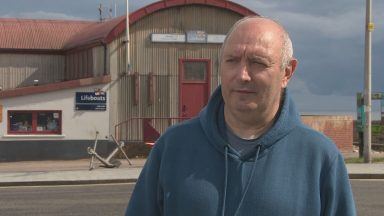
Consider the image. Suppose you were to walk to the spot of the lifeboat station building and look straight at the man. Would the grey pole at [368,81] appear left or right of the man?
left

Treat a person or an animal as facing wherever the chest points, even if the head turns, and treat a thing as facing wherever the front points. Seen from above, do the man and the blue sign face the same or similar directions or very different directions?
same or similar directions

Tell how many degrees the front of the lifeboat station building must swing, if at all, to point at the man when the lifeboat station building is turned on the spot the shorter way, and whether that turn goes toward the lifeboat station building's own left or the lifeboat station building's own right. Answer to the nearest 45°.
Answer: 0° — it already faces them

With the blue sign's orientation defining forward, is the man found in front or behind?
in front

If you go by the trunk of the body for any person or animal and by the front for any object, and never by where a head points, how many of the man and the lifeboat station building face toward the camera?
2

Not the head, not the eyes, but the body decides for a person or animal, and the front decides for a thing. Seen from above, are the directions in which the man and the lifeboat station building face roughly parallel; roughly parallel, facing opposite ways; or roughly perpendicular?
roughly parallel

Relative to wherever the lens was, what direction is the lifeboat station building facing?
facing the viewer

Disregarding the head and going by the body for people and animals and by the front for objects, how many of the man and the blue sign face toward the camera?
2

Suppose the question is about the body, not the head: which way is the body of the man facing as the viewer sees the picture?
toward the camera

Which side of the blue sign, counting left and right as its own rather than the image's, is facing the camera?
front

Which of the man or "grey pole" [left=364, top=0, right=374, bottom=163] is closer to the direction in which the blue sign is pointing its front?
the man

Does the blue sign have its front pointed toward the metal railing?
no

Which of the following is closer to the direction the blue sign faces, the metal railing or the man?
the man

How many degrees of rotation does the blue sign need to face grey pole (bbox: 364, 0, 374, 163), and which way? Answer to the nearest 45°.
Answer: approximately 45° to its left

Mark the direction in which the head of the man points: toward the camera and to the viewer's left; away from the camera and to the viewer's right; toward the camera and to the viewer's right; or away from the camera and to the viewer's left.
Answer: toward the camera and to the viewer's left

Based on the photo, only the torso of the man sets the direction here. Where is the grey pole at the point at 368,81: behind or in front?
behind
